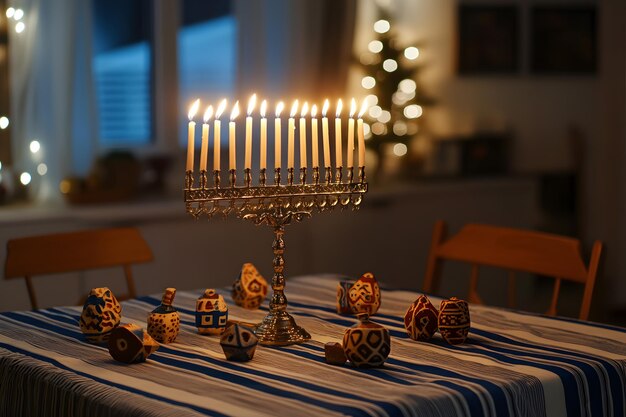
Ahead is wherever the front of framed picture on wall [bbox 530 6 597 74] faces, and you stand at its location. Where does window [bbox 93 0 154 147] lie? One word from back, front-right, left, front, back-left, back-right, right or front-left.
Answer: front-right

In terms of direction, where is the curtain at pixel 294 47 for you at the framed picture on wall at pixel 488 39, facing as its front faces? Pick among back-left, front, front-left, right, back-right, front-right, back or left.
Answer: front-right

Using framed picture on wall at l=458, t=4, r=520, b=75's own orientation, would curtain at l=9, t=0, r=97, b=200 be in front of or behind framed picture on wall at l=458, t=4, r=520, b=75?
in front

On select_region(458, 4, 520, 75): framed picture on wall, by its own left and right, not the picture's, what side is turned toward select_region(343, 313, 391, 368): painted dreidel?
front

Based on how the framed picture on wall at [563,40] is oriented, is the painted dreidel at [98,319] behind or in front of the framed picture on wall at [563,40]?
in front

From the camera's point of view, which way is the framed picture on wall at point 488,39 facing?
toward the camera

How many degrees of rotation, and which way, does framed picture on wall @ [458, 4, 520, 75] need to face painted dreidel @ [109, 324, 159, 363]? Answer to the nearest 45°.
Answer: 0° — it already faces it

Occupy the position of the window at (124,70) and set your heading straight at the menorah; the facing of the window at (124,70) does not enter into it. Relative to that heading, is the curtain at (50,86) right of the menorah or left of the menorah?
right

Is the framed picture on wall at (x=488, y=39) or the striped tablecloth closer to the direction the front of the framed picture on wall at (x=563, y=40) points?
the striped tablecloth

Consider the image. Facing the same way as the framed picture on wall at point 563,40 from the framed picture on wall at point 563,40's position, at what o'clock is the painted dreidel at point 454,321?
The painted dreidel is roughly at 12 o'clock from the framed picture on wall.

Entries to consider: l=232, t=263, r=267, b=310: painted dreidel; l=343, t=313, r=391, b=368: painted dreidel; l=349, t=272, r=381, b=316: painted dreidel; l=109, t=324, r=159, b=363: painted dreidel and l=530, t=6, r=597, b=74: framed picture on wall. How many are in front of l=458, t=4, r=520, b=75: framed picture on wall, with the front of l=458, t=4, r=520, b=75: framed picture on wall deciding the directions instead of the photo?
4

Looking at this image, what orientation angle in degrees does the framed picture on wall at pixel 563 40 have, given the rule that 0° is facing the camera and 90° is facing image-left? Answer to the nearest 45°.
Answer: approximately 0°

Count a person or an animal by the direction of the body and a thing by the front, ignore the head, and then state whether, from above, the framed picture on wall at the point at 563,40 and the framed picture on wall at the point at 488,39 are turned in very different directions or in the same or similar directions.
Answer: same or similar directions

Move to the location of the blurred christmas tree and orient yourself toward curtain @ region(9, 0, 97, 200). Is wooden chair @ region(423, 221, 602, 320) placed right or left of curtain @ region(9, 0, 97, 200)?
left

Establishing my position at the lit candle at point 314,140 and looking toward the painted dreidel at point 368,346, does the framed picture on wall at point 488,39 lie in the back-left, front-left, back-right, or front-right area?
back-left

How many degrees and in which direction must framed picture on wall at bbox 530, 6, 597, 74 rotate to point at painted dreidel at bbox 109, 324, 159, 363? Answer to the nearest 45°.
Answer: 0° — it already faces it

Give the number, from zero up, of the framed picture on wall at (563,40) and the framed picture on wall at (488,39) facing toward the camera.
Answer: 2

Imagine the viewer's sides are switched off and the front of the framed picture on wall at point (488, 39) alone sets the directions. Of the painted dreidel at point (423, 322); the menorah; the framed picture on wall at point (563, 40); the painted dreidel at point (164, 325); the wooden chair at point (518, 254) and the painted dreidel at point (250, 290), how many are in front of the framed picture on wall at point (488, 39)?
5

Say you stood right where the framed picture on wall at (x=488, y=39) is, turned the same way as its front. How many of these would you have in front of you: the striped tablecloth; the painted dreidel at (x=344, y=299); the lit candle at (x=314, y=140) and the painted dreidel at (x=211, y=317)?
4

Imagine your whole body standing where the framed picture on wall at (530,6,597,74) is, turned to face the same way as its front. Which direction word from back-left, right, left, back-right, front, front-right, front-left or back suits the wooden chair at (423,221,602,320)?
front
